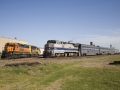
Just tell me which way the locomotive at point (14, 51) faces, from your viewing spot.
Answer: facing the viewer and to the left of the viewer
